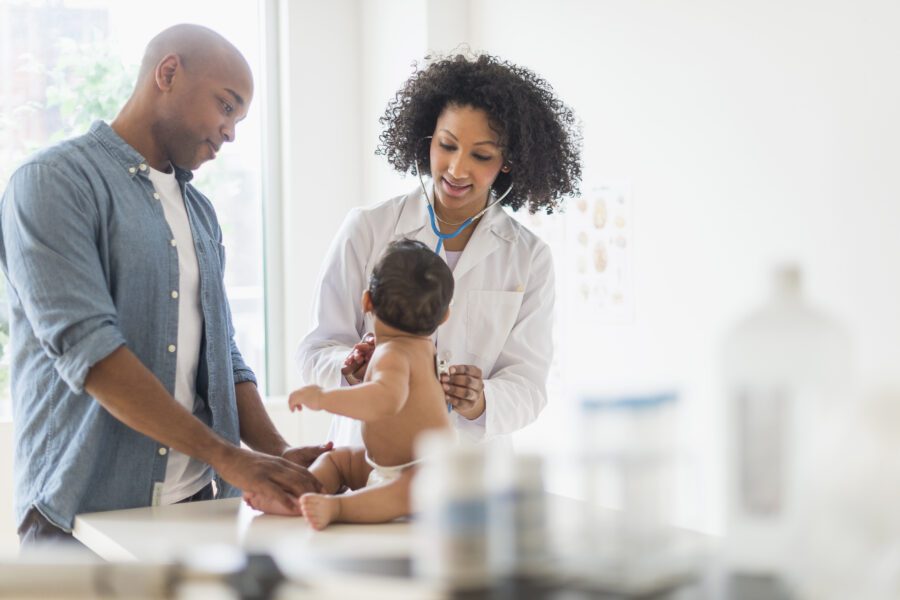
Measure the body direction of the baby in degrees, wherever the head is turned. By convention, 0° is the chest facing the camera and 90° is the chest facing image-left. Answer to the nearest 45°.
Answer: approximately 135°

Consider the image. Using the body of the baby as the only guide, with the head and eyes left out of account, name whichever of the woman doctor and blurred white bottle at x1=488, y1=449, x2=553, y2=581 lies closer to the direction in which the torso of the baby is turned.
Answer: the woman doctor

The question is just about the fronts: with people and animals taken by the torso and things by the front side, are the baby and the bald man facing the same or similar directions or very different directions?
very different directions
